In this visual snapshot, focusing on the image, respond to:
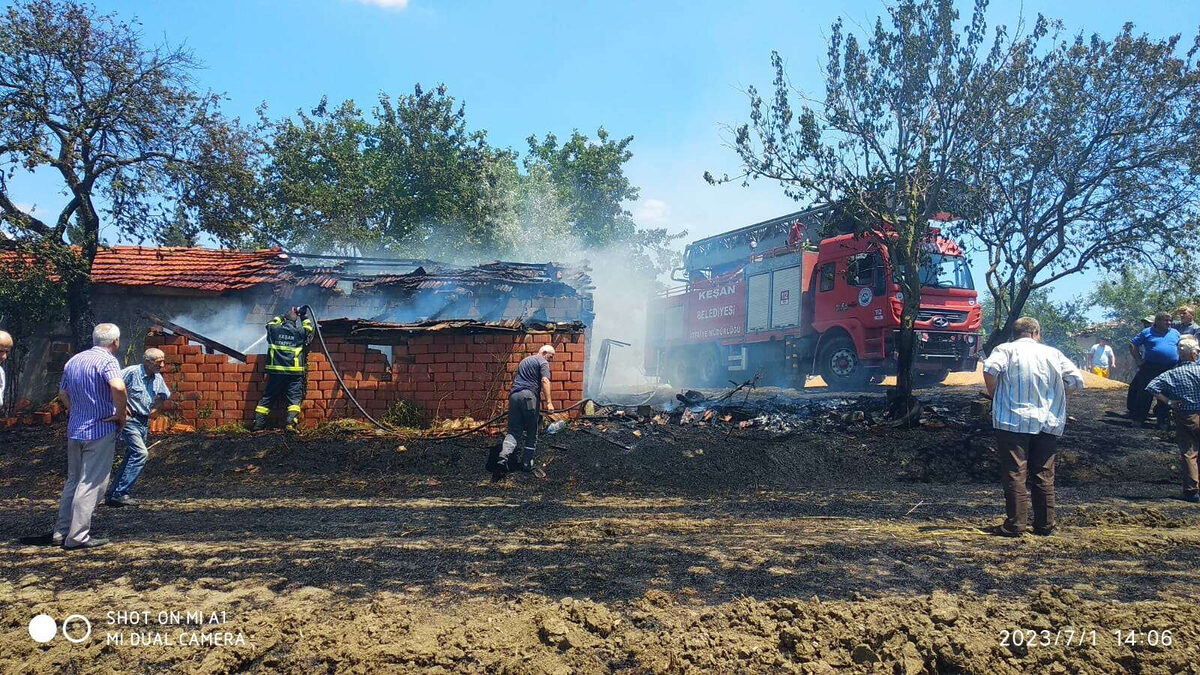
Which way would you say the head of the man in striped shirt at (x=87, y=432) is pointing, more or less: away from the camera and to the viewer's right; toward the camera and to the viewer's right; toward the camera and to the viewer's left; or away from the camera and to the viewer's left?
away from the camera and to the viewer's right

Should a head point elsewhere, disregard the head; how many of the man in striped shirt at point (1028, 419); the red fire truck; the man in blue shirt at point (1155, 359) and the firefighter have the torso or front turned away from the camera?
2

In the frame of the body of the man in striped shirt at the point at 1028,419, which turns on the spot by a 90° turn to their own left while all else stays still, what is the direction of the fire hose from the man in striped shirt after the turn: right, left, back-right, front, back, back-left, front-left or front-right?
front

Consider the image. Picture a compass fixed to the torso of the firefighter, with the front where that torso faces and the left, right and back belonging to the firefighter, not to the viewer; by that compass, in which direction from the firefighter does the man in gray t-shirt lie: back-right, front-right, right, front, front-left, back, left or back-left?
back-right

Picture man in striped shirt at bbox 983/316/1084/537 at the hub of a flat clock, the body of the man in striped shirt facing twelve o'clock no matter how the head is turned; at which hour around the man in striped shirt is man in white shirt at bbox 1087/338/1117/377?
The man in white shirt is roughly at 12 o'clock from the man in striped shirt.

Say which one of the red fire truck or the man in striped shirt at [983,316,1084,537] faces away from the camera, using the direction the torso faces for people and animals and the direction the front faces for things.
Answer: the man in striped shirt

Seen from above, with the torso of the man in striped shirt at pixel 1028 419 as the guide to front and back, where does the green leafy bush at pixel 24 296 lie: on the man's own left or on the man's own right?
on the man's own left

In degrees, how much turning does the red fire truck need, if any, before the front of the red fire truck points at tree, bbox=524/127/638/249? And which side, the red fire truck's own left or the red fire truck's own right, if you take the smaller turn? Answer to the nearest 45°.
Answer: approximately 180°

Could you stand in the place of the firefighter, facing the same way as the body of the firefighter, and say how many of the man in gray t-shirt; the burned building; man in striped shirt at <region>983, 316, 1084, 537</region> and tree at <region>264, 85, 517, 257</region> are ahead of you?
2

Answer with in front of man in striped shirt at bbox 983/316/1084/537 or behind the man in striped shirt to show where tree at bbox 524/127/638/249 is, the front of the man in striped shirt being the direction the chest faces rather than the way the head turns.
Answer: in front

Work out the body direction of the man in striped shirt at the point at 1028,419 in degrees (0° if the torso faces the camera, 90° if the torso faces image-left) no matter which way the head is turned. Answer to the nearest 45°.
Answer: approximately 180°

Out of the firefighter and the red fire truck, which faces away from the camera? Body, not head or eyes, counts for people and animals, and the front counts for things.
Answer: the firefighter

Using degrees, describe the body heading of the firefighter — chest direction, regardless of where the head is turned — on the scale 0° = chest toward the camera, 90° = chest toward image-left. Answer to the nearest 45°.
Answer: approximately 180°
